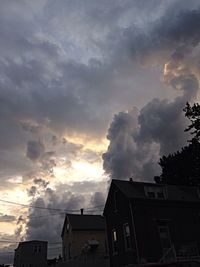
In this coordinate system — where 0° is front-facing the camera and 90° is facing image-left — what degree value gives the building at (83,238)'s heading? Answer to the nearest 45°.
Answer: approximately 0°

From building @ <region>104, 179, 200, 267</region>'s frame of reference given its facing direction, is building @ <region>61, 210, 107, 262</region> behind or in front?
behind

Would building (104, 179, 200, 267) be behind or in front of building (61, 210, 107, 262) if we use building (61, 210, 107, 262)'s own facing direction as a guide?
in front

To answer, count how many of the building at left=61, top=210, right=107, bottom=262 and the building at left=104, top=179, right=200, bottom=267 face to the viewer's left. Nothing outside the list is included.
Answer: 0

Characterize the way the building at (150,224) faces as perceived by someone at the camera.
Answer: facing the viewer and to the right of the viewer
